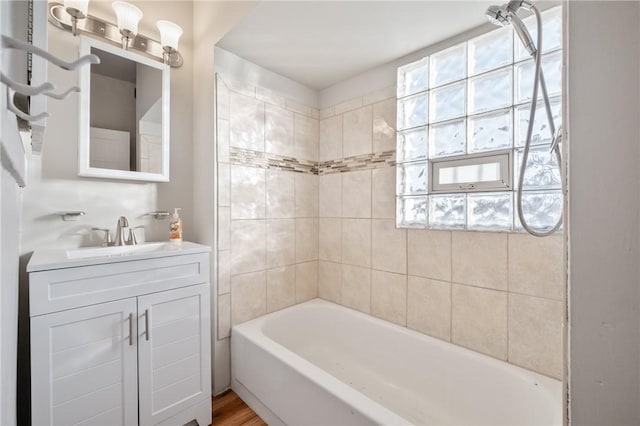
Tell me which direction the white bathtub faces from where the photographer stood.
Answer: facing the viewer and to the left of the viewer

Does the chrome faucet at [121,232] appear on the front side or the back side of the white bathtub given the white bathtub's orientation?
on the front side

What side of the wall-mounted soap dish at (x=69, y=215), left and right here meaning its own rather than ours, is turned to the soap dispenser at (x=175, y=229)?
left

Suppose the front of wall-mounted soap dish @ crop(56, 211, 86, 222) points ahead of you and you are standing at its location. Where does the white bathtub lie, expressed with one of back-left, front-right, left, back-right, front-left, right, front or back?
front-left

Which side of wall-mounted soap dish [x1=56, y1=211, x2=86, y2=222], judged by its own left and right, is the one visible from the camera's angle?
front

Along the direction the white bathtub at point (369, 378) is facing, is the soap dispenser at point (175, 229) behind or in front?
in front

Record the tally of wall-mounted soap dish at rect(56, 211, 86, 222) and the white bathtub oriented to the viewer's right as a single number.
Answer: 0
